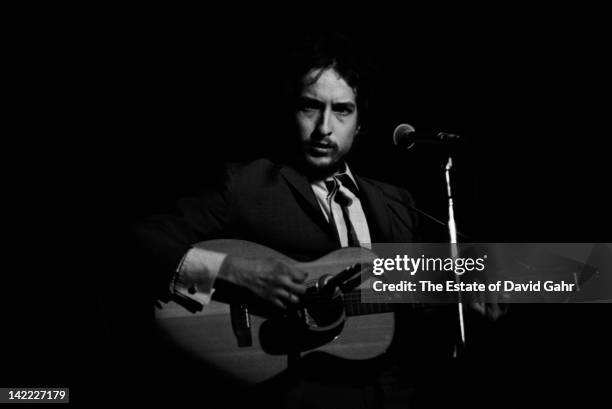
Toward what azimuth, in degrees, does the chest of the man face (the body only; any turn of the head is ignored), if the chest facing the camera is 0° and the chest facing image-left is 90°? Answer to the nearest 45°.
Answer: approximately 315°

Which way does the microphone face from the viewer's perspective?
to the viewer's left

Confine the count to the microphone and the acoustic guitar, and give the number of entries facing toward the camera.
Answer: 1

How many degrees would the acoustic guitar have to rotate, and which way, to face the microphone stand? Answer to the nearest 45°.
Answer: approximately 45° to its left

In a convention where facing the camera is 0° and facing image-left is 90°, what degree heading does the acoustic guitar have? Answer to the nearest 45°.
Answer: approximately 0°

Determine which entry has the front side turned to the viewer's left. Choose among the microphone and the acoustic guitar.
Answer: the microphone

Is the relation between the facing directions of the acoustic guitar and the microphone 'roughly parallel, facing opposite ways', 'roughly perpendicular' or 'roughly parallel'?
roughly perpendicular
